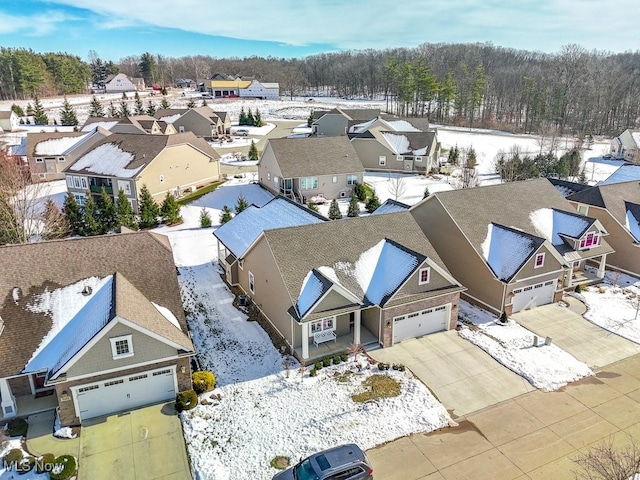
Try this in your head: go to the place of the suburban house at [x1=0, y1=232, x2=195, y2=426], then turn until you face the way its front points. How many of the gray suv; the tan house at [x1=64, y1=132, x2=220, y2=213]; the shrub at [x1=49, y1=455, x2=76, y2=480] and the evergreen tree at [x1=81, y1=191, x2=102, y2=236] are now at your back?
2

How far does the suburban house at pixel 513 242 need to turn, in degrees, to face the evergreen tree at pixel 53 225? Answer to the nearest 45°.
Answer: approximately 135° to its right

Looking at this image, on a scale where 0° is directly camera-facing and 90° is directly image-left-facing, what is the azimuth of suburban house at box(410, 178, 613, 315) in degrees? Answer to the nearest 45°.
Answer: approximately 315°

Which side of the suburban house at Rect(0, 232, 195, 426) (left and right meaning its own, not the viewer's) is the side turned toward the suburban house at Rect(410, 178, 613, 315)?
left

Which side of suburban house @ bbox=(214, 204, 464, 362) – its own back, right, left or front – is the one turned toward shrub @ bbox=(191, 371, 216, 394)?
right

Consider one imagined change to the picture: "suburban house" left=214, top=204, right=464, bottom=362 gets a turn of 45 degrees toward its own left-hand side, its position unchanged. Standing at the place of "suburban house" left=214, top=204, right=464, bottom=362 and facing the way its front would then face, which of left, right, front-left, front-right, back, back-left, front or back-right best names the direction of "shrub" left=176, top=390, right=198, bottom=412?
back-right

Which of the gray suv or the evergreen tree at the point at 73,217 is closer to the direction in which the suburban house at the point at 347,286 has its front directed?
the gray suv

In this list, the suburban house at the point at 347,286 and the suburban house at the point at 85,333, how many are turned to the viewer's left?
0

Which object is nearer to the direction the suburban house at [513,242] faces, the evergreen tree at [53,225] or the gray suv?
the gray suv
